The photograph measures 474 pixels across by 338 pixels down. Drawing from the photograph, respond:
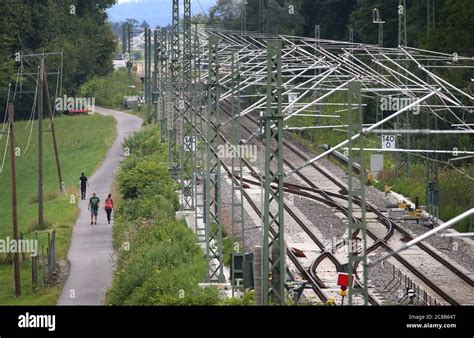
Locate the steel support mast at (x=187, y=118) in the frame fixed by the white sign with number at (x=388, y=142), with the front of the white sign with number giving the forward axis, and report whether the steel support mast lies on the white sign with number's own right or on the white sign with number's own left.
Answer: on the white sign with number's own right

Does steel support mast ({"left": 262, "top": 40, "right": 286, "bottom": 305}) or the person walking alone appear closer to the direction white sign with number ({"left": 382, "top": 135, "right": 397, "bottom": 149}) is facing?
the steel support mast

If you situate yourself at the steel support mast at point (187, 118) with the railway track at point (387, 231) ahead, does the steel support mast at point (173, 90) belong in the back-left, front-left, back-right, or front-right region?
back-left

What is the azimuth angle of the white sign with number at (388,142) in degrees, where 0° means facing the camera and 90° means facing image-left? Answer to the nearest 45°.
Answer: approximately 0°

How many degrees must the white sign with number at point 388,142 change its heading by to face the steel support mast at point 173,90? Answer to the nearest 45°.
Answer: approximately 135° to its right

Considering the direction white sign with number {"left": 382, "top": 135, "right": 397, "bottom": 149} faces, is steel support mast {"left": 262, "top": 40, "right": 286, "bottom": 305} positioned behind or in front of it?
in front
